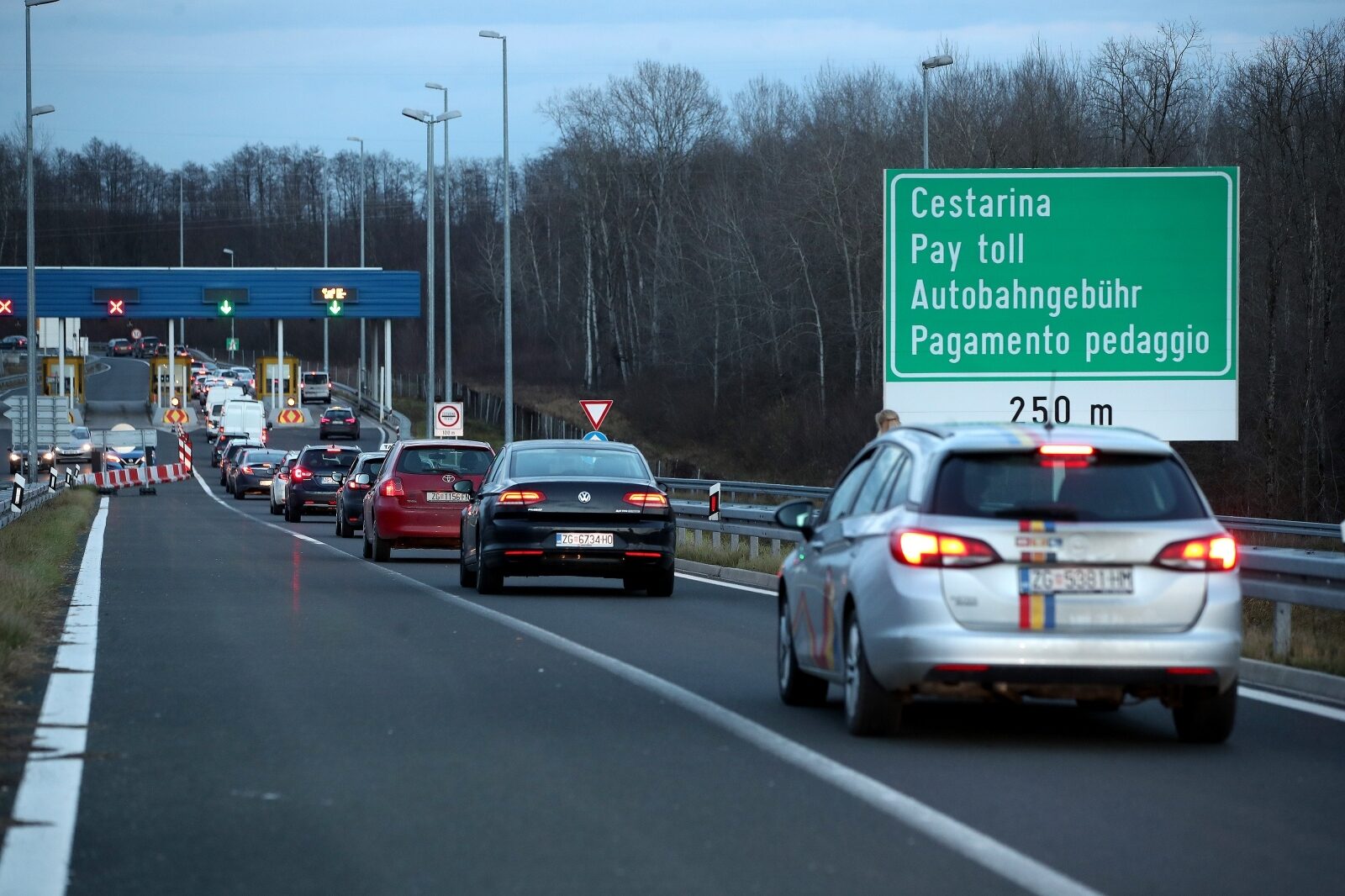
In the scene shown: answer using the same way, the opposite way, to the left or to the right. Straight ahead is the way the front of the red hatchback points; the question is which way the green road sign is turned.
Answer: the opposite way

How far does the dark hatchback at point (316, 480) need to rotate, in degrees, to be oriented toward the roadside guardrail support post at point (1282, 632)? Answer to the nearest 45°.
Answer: approximately 180°

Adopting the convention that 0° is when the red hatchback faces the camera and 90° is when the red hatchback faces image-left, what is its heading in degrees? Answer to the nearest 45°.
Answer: approximately 180°

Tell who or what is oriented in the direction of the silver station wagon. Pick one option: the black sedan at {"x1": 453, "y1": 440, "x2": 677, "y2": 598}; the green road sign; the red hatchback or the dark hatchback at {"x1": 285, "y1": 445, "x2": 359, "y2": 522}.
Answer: the green road sign

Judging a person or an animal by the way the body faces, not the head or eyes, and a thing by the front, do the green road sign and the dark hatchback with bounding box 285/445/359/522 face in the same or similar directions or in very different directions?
very different directions

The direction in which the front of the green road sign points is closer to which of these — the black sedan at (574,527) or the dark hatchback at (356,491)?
the black sedan

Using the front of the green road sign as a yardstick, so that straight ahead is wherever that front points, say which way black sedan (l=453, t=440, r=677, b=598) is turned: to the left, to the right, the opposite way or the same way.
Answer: the opposite way

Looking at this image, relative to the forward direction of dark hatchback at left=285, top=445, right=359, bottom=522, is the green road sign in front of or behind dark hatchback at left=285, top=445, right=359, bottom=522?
behind

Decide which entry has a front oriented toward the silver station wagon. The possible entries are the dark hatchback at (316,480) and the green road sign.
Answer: the green road sign

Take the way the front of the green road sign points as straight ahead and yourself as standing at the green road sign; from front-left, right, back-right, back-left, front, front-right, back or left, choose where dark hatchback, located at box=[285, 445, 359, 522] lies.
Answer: back-right

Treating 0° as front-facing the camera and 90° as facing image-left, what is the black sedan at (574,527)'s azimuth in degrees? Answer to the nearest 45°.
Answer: approximately 180°

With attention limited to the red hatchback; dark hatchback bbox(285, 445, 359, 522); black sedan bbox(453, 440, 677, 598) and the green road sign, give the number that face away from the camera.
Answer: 3

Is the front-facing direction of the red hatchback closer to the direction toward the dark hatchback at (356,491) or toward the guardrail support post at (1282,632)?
the dark hatchback

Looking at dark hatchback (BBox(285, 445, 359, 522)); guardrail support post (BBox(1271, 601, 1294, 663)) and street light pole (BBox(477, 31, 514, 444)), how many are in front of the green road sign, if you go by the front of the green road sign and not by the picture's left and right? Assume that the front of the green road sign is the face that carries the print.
1

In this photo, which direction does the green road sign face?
toward the camera

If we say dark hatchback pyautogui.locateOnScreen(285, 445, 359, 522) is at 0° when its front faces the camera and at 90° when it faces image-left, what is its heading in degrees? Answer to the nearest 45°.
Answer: approximately 180°
